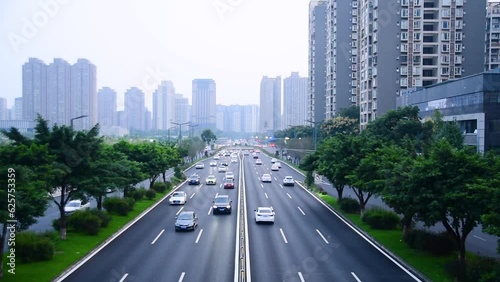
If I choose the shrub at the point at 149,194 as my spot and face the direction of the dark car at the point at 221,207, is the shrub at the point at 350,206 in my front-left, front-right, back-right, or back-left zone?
front-left

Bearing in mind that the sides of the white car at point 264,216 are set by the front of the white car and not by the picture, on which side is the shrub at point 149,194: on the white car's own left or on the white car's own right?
on the white car's own left

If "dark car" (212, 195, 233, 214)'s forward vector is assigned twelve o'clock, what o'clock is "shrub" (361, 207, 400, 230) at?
The shrub is roughly at 10 o'clock from the dark car.

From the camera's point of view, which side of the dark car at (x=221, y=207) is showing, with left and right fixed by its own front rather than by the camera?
front

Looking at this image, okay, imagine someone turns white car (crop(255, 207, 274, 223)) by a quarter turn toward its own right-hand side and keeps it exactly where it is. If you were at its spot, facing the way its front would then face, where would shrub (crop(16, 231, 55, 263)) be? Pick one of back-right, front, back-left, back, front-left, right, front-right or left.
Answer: back-right

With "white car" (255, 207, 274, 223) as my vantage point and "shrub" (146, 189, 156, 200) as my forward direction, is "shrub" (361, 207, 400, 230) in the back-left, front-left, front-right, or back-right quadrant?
back-right

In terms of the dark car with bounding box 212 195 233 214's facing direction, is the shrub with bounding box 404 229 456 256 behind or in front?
in front

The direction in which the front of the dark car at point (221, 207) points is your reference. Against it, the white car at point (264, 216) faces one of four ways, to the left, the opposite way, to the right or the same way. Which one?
the opposite way

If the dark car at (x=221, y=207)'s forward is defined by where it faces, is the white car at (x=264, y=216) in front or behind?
in front

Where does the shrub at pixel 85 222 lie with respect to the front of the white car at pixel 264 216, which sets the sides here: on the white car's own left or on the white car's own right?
on the white car's own left

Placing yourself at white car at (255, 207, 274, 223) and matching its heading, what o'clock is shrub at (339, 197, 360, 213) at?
The shrub is roughly at 2 o'clock from the white car.

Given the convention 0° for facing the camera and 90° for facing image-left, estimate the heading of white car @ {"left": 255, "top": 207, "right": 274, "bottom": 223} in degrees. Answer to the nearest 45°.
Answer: approximately 180°
